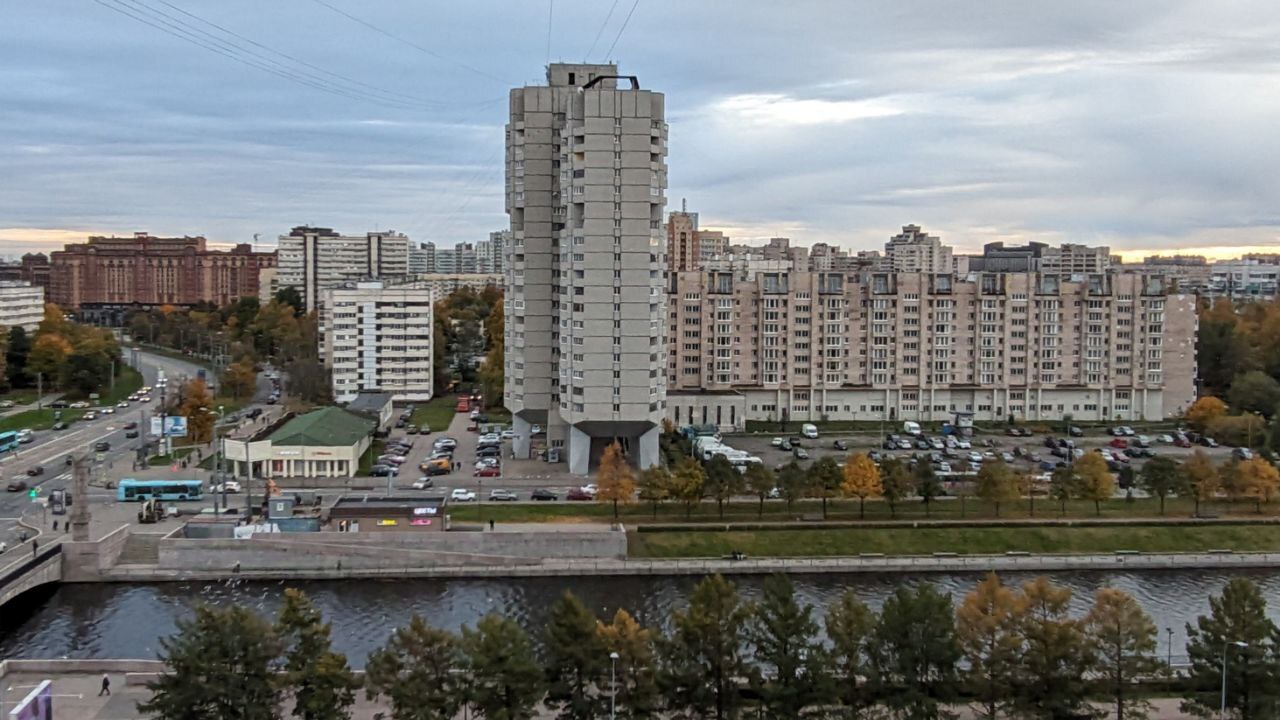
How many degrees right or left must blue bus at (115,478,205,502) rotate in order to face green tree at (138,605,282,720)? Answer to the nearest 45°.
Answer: approximately 90° to its left

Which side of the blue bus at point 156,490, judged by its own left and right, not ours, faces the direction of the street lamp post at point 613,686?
right

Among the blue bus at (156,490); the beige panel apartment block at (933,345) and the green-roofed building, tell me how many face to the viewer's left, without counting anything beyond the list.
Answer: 1

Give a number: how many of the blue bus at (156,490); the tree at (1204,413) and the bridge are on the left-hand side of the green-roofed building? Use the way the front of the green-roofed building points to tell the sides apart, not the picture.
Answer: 1

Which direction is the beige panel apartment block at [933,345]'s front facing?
toward the camera

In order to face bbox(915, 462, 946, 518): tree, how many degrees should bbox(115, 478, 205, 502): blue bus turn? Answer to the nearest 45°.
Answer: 0° — it already faces it

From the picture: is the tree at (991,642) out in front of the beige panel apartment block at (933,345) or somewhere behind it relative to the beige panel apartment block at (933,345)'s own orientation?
in front

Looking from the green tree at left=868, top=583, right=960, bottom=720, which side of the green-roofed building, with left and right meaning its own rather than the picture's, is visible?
front

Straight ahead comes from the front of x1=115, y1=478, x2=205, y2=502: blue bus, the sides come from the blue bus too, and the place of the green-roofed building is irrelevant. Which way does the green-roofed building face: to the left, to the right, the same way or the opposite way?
to the left

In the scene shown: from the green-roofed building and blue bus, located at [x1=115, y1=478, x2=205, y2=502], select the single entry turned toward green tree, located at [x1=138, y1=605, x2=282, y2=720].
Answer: the green-roofed building

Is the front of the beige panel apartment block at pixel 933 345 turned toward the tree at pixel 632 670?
yes

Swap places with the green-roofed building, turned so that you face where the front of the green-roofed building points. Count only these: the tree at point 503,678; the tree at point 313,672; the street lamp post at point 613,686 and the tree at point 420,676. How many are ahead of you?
4

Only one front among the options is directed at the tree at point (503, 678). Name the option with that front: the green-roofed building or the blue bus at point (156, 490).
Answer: the green-roofed building
